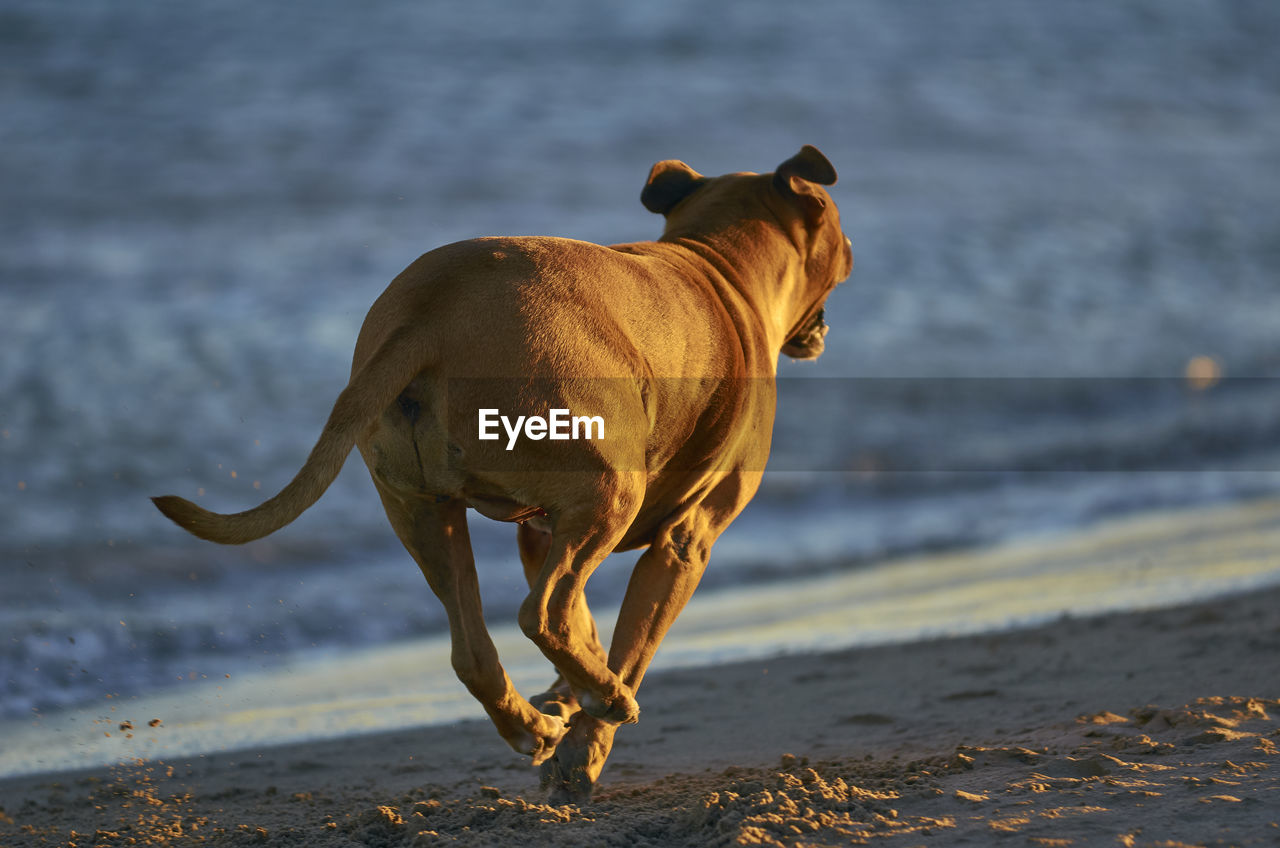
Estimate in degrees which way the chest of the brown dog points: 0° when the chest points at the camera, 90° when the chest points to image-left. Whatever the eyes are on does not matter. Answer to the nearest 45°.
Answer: approximately 225°
